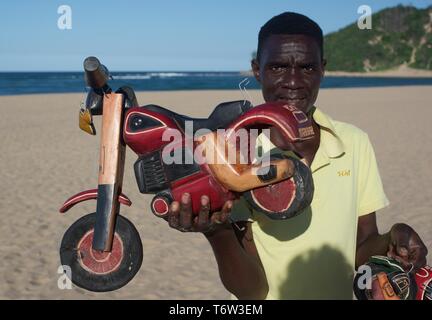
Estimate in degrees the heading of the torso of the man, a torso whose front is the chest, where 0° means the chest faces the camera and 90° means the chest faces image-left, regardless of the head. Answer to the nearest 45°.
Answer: approximately 0°
